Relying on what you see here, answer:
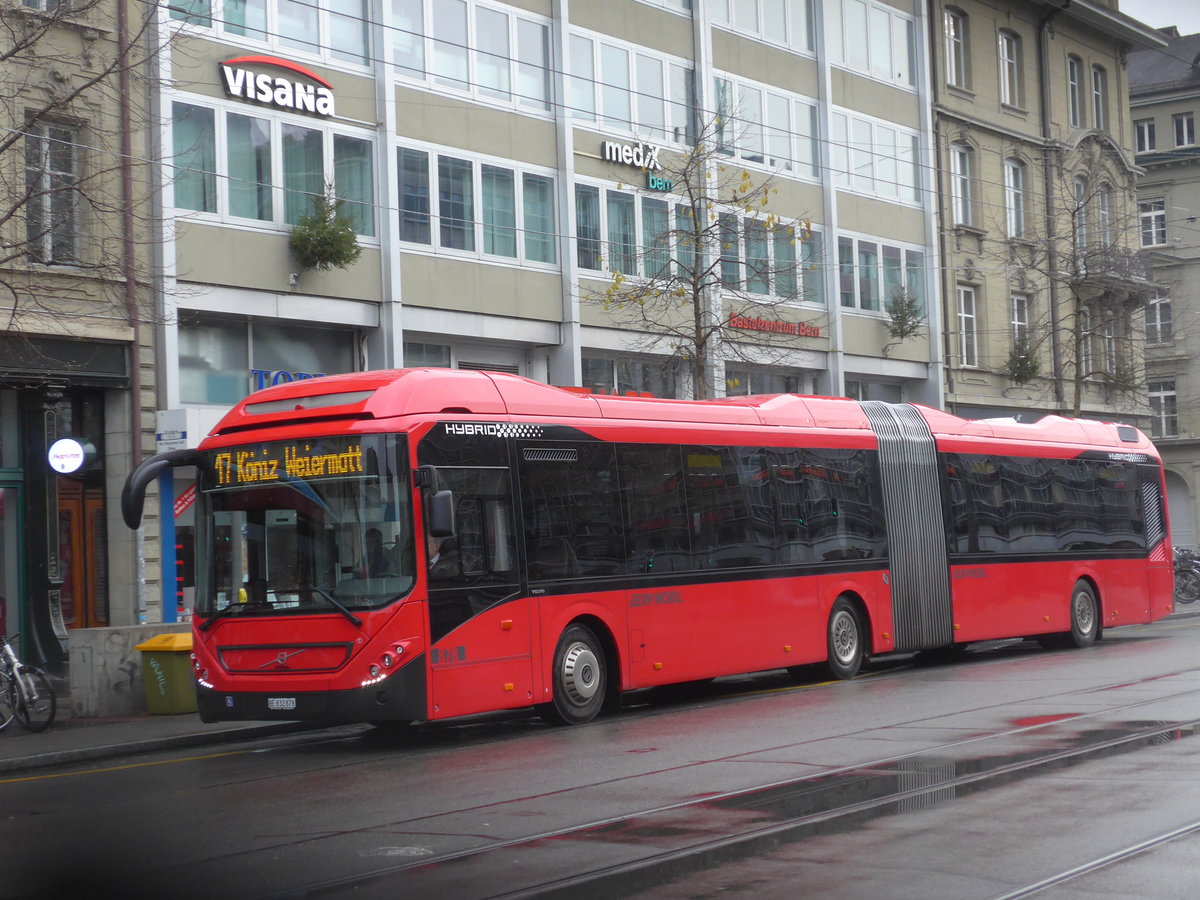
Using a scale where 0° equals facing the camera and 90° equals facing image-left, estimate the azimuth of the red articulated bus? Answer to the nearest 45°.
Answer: approximately 45°

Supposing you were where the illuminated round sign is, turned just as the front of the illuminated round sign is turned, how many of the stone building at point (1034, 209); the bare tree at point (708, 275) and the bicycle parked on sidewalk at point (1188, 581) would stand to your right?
0

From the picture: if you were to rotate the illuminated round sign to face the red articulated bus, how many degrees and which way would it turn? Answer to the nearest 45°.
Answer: approximately 45° to its left

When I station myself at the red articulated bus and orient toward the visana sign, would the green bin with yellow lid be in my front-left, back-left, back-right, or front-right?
front-left

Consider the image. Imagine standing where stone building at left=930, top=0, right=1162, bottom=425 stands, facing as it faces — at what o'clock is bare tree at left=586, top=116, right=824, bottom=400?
The bare tree is roughly at 2 o'clock from the stone building.

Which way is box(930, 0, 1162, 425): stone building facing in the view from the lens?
facing the viewer and to the right of the viewer

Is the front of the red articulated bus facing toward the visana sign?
no

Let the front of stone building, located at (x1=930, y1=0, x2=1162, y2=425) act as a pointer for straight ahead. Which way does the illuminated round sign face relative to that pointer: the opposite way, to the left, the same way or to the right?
the same way

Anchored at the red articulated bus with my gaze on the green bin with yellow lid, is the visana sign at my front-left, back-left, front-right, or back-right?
front-right

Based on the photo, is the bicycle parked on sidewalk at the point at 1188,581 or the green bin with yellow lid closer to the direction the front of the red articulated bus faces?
the green bin with yellow lid

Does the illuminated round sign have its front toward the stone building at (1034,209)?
no

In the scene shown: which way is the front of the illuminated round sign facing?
toward the camera

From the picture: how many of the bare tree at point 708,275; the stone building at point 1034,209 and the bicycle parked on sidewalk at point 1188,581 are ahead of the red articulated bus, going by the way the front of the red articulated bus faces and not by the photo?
0

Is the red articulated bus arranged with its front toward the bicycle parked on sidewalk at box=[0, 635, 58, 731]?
no

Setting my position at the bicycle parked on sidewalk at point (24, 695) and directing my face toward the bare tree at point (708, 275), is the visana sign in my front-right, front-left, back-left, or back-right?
front-left
